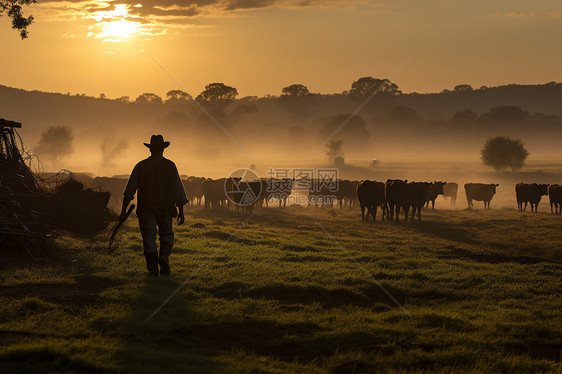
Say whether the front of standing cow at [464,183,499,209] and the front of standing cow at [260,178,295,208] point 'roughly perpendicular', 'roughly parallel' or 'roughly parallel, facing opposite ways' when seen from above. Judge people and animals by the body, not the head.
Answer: roughly parallel

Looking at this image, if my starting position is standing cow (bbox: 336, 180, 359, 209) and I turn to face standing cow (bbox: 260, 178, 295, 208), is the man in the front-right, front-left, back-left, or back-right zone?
front-left

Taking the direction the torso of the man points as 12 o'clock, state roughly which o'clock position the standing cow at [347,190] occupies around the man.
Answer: The standing cow is roughly at 1 o'clock from the man.

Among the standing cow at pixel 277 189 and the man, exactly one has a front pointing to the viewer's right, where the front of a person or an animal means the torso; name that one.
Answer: the standing cow

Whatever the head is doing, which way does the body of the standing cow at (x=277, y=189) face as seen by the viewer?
to the viewer's right

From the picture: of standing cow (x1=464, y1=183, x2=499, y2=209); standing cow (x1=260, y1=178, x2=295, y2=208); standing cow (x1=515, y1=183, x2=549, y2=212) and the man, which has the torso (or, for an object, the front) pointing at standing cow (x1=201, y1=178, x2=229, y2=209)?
the man

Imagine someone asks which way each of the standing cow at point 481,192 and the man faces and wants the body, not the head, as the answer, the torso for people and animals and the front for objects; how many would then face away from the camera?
1

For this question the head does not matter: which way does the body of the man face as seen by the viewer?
away from the camera

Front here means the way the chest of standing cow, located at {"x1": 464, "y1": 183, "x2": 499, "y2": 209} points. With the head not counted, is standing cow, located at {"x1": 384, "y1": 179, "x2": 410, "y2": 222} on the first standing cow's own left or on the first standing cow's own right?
on the first standing cow's own right

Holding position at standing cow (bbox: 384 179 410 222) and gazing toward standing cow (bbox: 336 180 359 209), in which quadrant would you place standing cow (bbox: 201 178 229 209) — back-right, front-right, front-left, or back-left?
front-left
